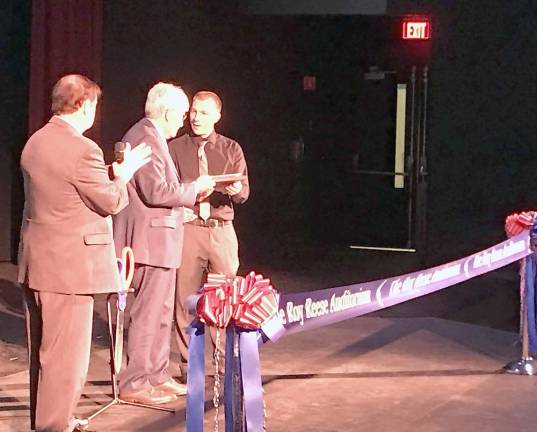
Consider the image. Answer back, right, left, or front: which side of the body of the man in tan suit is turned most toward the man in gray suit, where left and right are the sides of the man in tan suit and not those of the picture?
front

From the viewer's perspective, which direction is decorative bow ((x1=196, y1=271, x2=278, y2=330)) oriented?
toward the camera

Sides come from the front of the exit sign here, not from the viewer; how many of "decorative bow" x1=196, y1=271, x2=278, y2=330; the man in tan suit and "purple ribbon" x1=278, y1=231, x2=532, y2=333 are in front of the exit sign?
3

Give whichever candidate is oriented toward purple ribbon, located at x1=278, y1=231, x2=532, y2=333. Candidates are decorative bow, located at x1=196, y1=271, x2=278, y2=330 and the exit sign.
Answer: the exit sign

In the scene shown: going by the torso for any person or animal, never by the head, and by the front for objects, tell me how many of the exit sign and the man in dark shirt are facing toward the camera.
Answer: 2

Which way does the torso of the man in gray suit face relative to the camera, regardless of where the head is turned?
to the viewer's right

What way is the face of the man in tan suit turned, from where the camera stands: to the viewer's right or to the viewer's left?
to the viewer's right

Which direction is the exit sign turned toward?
toward the camera

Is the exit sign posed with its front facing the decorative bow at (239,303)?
yes

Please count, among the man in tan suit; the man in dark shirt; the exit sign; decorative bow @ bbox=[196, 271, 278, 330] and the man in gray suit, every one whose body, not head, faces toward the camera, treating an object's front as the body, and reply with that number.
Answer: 3

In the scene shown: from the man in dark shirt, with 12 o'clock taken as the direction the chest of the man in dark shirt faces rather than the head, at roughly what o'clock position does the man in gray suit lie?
The man in gray suit is roughly at 1 o'clock from the man in dark shirt.

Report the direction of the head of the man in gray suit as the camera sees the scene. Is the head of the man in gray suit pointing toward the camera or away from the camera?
away from the camera

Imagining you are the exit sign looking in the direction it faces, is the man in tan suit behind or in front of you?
in front
